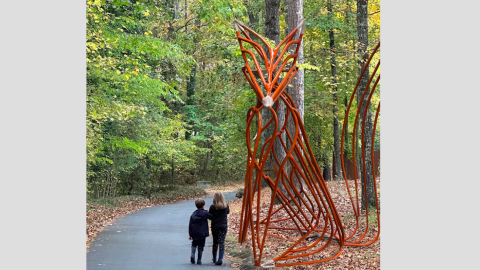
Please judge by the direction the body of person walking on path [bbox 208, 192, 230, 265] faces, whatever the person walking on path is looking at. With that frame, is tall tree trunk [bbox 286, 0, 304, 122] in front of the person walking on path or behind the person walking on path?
in front

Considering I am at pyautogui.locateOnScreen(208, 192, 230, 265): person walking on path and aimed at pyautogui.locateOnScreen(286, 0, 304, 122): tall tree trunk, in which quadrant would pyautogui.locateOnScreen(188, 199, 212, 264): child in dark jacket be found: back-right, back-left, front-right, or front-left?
back-left

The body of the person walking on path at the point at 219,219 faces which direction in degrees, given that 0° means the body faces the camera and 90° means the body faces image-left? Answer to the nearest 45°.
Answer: approximately 180°

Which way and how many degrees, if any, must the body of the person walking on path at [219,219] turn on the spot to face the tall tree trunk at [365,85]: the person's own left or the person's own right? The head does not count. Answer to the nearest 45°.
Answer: approximately 45° to the person's own right

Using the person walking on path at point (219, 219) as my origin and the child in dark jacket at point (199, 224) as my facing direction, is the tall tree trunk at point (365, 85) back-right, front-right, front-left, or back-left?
back-right
